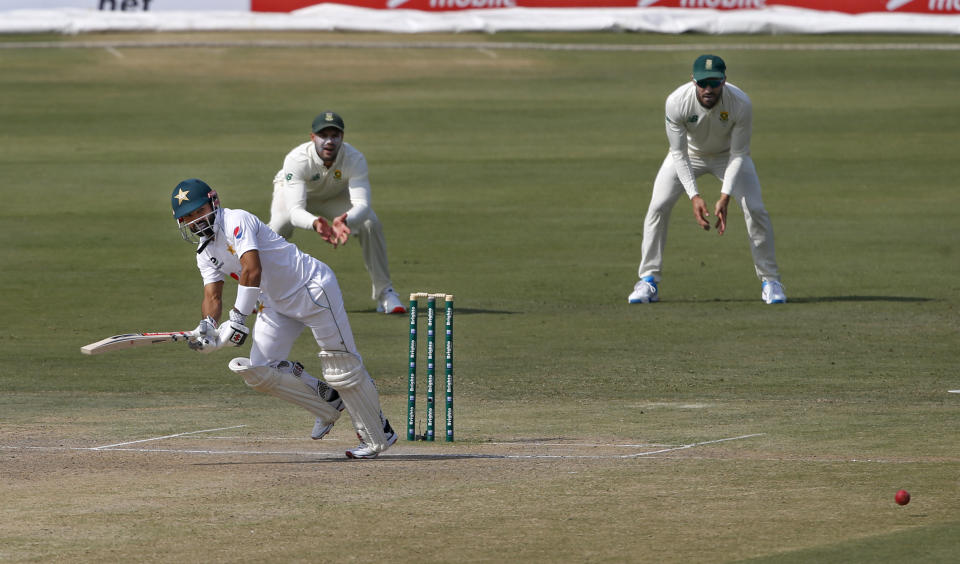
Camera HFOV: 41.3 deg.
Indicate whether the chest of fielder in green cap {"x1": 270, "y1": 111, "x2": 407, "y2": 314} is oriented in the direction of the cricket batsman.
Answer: yes

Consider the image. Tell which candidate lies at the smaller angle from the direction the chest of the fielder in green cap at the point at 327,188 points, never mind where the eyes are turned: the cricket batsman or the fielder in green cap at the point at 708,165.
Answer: the cricket batsman

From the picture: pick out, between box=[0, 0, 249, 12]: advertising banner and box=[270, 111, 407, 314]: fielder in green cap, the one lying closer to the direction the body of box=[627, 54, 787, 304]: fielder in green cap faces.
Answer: the fielder in green cap

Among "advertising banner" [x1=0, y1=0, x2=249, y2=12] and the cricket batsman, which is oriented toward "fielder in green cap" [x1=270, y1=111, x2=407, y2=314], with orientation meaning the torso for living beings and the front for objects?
the advertising banner

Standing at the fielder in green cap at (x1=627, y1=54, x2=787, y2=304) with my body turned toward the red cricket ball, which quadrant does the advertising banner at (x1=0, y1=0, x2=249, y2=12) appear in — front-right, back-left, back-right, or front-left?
back-right

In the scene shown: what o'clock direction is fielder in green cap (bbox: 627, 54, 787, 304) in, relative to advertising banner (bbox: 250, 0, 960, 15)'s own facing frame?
The fielder in green cap is roughly at 12 o'clock from the advertising banner.

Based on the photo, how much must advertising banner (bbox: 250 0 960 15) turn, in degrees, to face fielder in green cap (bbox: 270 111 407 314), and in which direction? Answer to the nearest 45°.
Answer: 0° — it already faces them

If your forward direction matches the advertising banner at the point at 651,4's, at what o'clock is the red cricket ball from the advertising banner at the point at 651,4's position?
The red cricket ball is roughly at 12 o'clock from the advertising banner.

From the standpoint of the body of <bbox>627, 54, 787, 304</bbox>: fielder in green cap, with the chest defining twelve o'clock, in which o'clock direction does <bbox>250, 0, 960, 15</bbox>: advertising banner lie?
The advertising banner is roughly at 6 o'clock from the fielder in green cap.

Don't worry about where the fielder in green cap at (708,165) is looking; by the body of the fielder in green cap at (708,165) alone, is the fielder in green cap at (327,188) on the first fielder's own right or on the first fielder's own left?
on the first fielder's own right

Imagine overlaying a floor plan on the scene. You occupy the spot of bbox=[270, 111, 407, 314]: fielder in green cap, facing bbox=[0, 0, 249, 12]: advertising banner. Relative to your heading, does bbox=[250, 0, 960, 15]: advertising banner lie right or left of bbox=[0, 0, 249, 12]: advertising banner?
right

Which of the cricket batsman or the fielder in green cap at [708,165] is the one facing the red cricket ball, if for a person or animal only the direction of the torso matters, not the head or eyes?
the fielder in green cap
